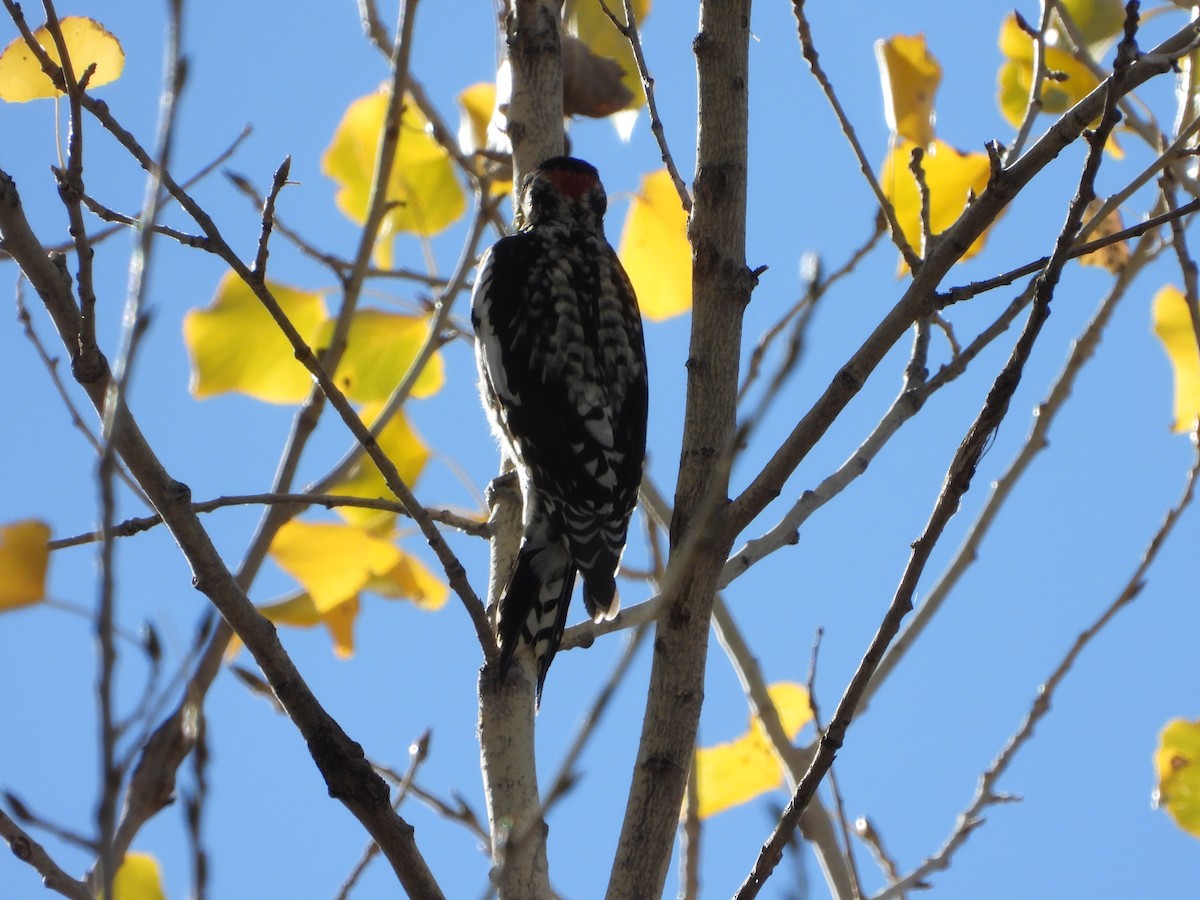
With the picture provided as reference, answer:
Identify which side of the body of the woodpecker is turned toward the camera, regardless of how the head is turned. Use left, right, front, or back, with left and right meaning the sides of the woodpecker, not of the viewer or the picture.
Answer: back

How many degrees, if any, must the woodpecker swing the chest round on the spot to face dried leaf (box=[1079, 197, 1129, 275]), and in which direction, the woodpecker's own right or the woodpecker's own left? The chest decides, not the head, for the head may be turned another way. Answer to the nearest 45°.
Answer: approximately 90° to the woodpecker's own right

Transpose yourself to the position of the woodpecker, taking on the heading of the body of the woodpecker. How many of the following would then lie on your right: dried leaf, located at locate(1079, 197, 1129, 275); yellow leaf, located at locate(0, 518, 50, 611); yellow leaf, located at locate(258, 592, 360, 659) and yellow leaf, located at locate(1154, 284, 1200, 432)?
2

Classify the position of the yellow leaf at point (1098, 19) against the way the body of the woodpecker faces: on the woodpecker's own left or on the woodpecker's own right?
on the woodpecker's own right

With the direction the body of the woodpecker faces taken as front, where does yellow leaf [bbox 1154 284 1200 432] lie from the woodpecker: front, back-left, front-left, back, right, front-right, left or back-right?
right
